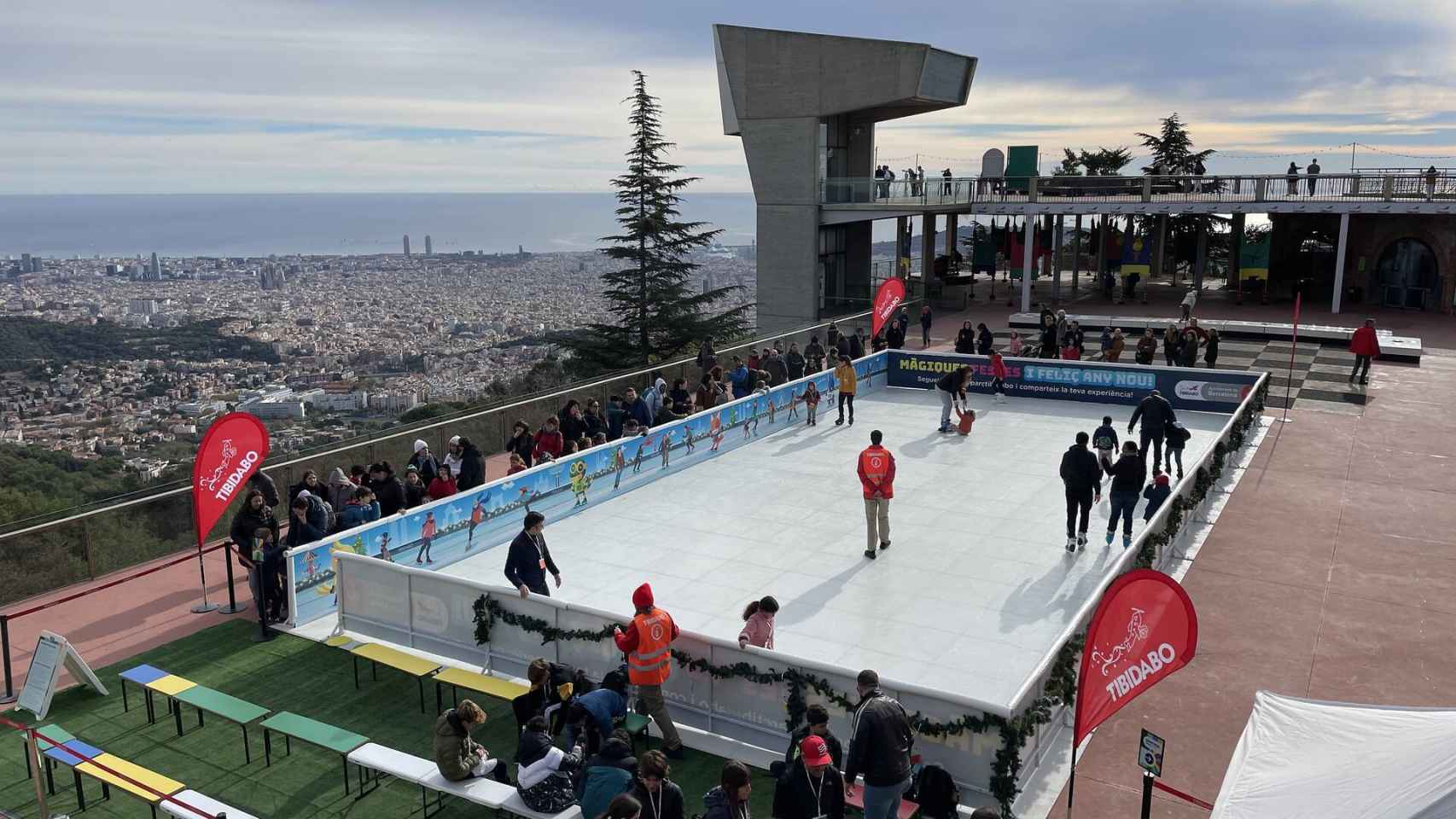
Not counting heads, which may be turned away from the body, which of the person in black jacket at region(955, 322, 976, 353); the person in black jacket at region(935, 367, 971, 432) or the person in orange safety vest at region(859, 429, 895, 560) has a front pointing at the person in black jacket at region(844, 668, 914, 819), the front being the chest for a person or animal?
the person in black jacket at region(955, 322, 976, 353)

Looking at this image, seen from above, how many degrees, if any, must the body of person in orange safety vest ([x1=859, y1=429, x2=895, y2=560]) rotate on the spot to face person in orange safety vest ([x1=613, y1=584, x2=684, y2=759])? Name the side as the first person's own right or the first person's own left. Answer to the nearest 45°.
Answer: approximately 180°

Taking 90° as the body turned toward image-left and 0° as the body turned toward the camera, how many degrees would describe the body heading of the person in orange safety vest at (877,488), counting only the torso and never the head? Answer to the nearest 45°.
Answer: approximately 180°

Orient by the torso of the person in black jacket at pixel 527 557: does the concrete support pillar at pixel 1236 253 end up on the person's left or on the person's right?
on the person's left

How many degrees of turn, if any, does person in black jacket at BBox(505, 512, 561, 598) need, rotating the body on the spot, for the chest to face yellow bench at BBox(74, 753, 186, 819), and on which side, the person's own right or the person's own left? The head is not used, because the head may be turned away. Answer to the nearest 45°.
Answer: approximately 90° to the person's own right

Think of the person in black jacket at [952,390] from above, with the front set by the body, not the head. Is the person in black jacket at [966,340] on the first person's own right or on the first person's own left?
on the first person's own left

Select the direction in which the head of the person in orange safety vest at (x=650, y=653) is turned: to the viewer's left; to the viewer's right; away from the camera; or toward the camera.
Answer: away from the camera

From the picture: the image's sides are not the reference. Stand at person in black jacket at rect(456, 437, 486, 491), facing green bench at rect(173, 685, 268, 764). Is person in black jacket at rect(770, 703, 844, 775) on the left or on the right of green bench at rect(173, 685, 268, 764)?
left
